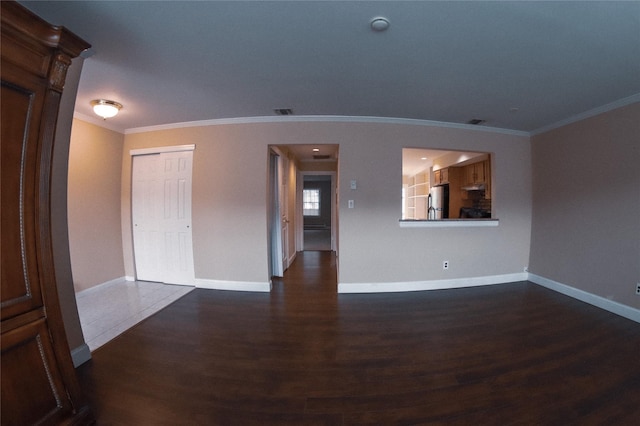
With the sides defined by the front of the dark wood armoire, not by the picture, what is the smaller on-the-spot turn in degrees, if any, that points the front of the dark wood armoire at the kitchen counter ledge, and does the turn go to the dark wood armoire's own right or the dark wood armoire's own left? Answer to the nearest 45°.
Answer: approximately 45° to the dark wood armoire's own left

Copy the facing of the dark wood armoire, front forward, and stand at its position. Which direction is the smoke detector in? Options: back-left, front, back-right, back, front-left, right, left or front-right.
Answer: front

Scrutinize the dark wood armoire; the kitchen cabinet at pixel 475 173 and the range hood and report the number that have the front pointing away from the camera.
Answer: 0

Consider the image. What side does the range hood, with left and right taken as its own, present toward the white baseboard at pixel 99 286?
front

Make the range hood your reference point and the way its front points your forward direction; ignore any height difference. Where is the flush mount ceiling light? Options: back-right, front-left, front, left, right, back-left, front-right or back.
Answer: front

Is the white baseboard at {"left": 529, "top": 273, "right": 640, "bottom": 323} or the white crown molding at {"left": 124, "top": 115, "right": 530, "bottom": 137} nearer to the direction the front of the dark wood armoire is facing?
the white baseboard

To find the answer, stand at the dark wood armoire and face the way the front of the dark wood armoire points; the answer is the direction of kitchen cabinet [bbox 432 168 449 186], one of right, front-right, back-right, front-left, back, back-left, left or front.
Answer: front-left

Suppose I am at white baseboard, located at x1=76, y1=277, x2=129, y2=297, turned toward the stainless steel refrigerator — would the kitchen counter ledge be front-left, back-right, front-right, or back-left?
front-right

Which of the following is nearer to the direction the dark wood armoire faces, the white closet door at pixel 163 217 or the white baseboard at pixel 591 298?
the white baseboard

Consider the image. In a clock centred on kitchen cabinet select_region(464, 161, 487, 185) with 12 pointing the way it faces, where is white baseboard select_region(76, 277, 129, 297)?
The white baseboard is roughly at 12 o'clock from the kitchen cabinet.

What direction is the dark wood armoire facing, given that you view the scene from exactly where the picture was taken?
facing the viewer and to the right of the viewer

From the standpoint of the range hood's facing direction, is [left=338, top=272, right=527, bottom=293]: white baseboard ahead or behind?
ahead

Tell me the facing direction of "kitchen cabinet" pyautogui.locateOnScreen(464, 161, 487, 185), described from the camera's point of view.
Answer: facing the viewer and to the left of the viewer

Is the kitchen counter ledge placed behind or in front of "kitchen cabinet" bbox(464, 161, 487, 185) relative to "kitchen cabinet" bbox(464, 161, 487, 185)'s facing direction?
in front
